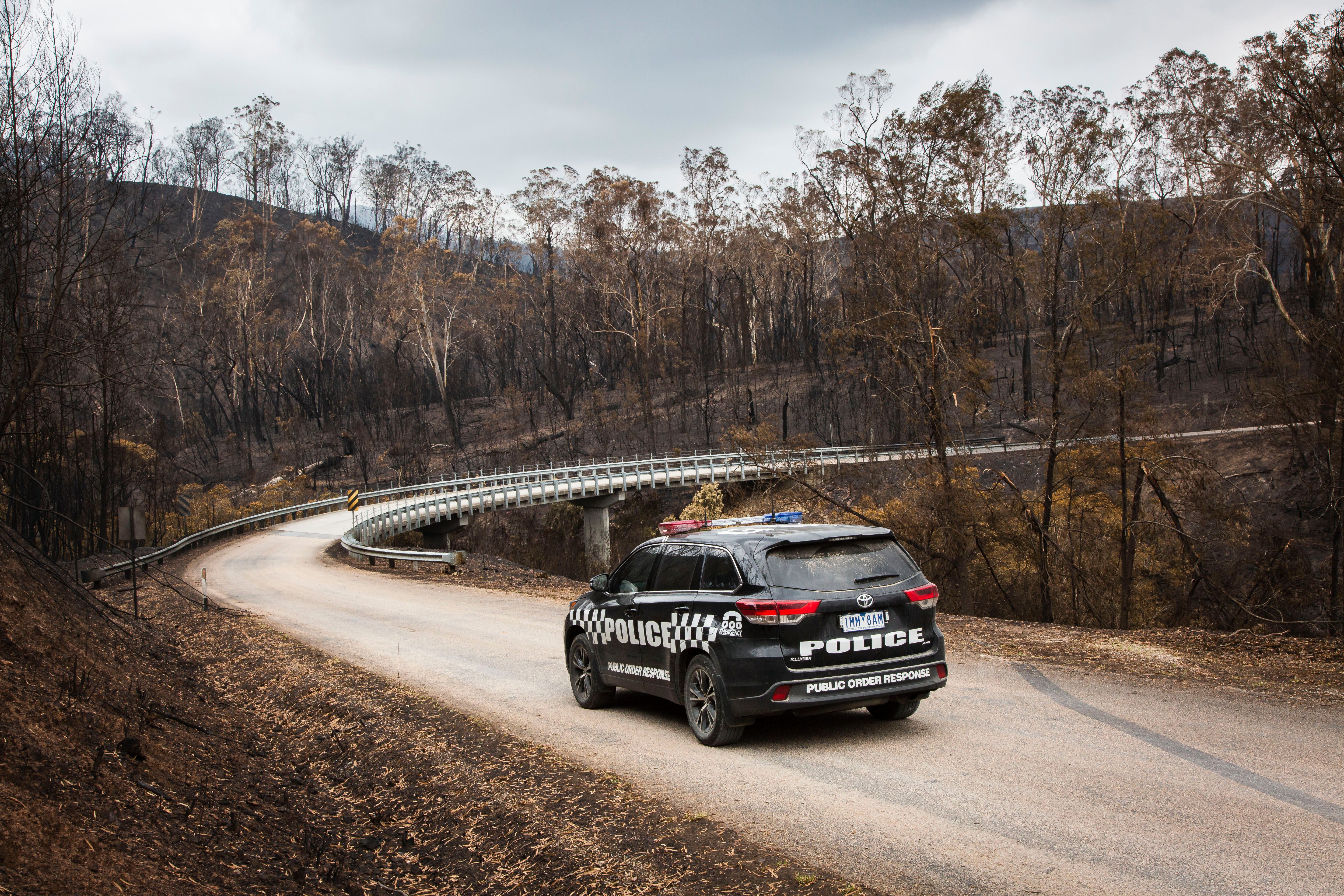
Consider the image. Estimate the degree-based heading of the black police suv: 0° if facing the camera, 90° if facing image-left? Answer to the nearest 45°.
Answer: approximately 135°
